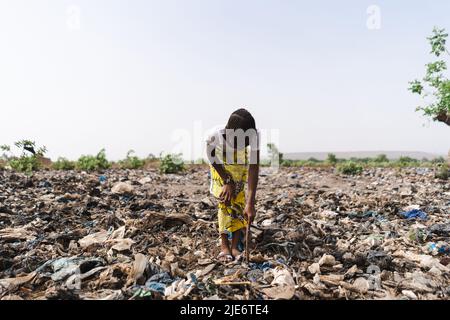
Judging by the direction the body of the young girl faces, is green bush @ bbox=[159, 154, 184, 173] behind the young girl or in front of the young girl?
behind

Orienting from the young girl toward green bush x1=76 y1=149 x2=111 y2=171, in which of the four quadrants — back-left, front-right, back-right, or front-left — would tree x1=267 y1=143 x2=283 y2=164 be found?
front-right

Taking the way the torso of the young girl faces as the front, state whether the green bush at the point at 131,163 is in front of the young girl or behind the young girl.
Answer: behind

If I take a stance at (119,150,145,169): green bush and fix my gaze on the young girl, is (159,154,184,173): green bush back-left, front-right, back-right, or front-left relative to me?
front-left

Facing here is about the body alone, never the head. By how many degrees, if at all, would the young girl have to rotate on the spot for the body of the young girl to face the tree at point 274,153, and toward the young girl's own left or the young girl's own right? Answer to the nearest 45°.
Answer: approximately 180°

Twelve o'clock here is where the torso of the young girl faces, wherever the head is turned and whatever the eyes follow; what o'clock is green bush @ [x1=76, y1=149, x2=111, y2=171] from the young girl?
The green bush is roughly at 5 o'clock from the young girl.

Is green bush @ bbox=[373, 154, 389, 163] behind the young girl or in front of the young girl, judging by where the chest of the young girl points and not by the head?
behind

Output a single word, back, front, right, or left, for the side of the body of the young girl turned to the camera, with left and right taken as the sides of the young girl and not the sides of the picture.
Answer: front

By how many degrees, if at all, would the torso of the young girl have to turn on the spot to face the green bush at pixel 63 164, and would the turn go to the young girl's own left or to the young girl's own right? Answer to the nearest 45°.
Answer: approximately 135° to the young girl's own right

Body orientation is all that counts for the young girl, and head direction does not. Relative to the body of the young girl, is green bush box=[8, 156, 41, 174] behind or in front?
behind
